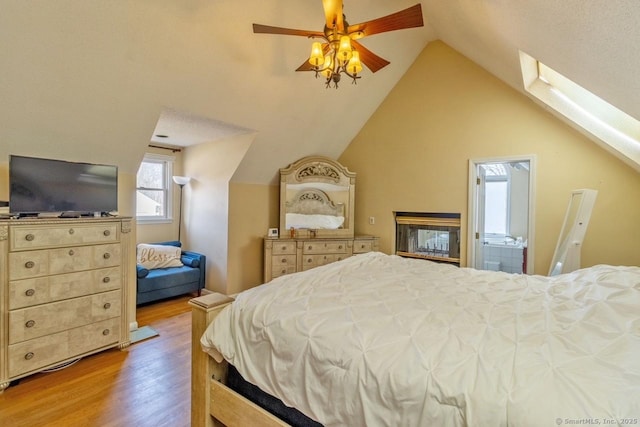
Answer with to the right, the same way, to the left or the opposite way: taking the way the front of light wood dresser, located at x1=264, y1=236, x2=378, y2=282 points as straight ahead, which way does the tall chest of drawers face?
to the left

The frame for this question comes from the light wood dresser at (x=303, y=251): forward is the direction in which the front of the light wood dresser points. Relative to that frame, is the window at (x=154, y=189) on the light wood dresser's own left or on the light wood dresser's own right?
on the light wood dresser's own right

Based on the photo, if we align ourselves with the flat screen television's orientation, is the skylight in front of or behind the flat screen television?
in front

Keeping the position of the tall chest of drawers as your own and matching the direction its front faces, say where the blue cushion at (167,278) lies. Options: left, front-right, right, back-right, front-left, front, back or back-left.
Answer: left

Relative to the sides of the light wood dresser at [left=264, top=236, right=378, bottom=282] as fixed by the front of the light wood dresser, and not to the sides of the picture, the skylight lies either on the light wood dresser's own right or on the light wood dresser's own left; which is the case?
on the light wood dresser's own left

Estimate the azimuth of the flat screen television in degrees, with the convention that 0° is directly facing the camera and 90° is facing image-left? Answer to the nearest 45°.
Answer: approximately 315°

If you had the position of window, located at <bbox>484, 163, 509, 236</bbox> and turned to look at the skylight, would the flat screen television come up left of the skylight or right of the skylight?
right

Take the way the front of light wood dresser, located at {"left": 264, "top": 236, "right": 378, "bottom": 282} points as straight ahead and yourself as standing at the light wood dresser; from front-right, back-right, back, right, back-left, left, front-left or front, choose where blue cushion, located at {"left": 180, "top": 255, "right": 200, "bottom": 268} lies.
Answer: right

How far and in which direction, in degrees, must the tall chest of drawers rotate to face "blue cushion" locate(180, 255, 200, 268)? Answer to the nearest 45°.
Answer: approximately 90° to its left

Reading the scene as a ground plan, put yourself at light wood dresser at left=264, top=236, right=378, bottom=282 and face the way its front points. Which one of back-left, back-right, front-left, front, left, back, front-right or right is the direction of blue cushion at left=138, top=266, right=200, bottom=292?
right

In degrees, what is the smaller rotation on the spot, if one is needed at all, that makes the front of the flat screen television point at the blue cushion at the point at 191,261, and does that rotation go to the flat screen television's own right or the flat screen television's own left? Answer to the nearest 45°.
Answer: approximately 90° to the flat screen television's own left

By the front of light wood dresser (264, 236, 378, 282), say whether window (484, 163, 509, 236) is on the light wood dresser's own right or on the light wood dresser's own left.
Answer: on the light wood dresser's own left

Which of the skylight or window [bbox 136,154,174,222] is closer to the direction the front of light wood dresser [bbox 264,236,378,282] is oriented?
the skylight
